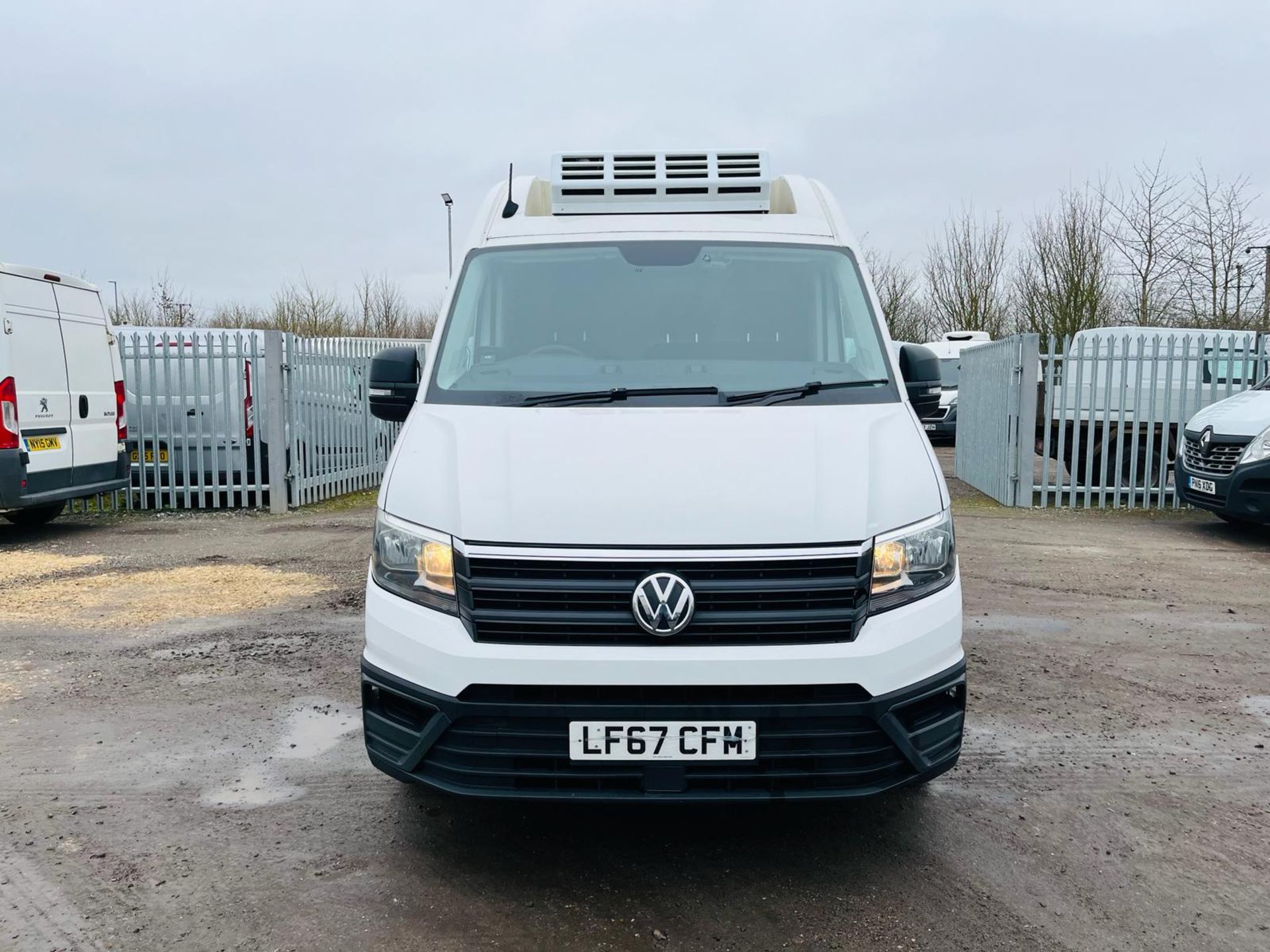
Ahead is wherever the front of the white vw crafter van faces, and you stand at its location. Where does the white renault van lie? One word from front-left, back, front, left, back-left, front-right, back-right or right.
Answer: back-left

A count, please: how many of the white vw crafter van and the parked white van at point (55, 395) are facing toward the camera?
1

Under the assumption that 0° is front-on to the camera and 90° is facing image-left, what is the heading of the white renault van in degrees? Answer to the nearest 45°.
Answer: approximately 45°

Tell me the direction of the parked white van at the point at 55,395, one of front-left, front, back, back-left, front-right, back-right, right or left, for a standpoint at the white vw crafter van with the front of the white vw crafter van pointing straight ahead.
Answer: back-right

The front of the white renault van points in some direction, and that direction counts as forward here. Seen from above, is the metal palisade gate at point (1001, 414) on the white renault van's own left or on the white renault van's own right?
on the white renault van's own right

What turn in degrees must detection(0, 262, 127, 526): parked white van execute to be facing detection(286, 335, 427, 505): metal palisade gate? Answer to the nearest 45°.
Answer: approximately 90° to its right

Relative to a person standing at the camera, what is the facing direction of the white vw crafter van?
facing the viewer

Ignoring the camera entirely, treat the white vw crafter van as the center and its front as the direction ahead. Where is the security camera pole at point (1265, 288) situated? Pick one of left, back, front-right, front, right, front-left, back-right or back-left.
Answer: back-left

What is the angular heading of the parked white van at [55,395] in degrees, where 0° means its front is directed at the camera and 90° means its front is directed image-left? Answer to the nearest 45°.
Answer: approximately 135°
